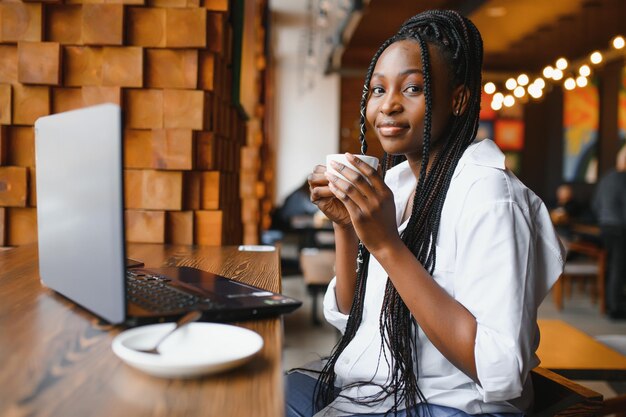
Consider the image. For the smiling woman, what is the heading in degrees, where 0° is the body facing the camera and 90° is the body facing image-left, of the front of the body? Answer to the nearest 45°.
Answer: approximately 45°

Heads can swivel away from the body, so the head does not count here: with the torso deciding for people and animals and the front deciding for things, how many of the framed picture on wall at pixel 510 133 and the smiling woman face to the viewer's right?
0

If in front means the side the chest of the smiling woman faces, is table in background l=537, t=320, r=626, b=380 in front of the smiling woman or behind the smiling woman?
behind

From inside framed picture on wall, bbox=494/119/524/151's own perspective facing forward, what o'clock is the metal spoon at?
The metal spoon is roughly at 12 o'clock from the framed picture on wall.

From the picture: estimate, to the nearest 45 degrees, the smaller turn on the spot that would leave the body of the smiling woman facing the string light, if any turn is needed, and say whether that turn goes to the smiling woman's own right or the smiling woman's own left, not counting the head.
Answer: approximately 135° to the smiling woman's own right

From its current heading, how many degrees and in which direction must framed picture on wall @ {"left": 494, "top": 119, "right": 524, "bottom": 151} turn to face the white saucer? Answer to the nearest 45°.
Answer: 0° — it already faces it

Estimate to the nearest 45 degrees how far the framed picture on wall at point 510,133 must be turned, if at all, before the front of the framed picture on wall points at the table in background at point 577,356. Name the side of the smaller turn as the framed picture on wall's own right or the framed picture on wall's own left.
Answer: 0° — it already faces it

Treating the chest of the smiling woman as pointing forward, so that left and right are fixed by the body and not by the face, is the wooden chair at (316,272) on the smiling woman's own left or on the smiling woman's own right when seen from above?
on the smiling woman's own right

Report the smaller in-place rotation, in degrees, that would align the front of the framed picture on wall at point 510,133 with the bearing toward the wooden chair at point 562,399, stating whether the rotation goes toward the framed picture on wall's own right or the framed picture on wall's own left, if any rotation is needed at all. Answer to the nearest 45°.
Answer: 0° — it already faces it

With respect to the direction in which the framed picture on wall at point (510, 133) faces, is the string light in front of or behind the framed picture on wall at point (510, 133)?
in front
